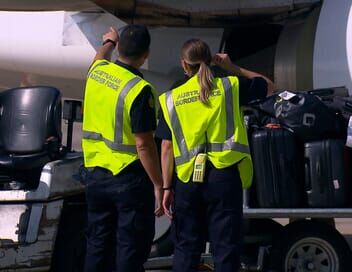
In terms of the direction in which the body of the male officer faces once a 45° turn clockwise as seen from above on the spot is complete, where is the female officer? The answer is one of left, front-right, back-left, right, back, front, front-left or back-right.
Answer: front

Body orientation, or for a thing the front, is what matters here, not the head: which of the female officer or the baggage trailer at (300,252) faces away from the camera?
the female officer

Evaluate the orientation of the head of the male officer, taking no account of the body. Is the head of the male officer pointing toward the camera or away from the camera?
away from the camera

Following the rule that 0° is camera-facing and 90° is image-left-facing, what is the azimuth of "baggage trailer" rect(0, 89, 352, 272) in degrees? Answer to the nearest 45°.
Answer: approximately 90°

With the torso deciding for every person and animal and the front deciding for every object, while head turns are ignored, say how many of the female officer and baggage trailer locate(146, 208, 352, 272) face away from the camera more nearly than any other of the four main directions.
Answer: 1

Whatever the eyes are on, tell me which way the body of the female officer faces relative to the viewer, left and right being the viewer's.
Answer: facing away from the viewer
